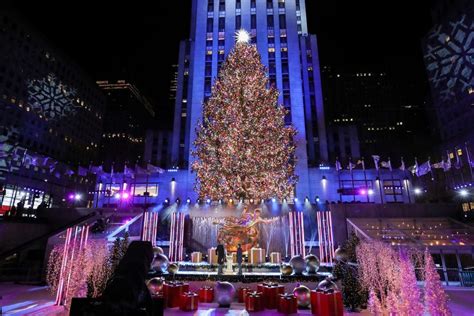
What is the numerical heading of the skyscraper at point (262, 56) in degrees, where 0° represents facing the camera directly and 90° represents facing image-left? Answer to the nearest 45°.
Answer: approximately 0°

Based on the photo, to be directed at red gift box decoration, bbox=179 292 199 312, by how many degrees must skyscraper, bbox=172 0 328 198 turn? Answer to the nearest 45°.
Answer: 0° — it already faces it

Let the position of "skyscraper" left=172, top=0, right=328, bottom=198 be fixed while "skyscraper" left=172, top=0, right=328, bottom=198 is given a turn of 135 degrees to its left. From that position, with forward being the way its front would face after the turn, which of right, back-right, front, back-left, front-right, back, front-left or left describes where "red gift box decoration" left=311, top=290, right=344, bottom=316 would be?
back-right

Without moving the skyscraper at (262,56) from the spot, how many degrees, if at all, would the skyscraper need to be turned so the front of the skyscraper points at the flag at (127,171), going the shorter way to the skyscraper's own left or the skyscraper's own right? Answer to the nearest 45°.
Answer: approximately 90° to the skyscraper's own right

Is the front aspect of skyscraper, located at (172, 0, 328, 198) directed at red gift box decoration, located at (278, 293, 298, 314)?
yes

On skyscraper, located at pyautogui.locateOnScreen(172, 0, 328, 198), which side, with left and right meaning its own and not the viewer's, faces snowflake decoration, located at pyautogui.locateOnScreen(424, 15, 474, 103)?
left

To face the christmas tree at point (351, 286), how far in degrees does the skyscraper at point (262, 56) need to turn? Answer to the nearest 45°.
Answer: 0° — it already faces it

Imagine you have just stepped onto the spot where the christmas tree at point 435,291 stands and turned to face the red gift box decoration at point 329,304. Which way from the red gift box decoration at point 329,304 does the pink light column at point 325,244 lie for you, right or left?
right

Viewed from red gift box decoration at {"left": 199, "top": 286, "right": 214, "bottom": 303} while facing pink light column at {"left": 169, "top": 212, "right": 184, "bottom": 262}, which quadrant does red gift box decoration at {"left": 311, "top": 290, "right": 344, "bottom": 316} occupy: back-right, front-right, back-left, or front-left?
back-right

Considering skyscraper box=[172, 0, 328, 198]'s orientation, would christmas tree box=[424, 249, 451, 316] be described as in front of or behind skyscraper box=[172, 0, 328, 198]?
in front
